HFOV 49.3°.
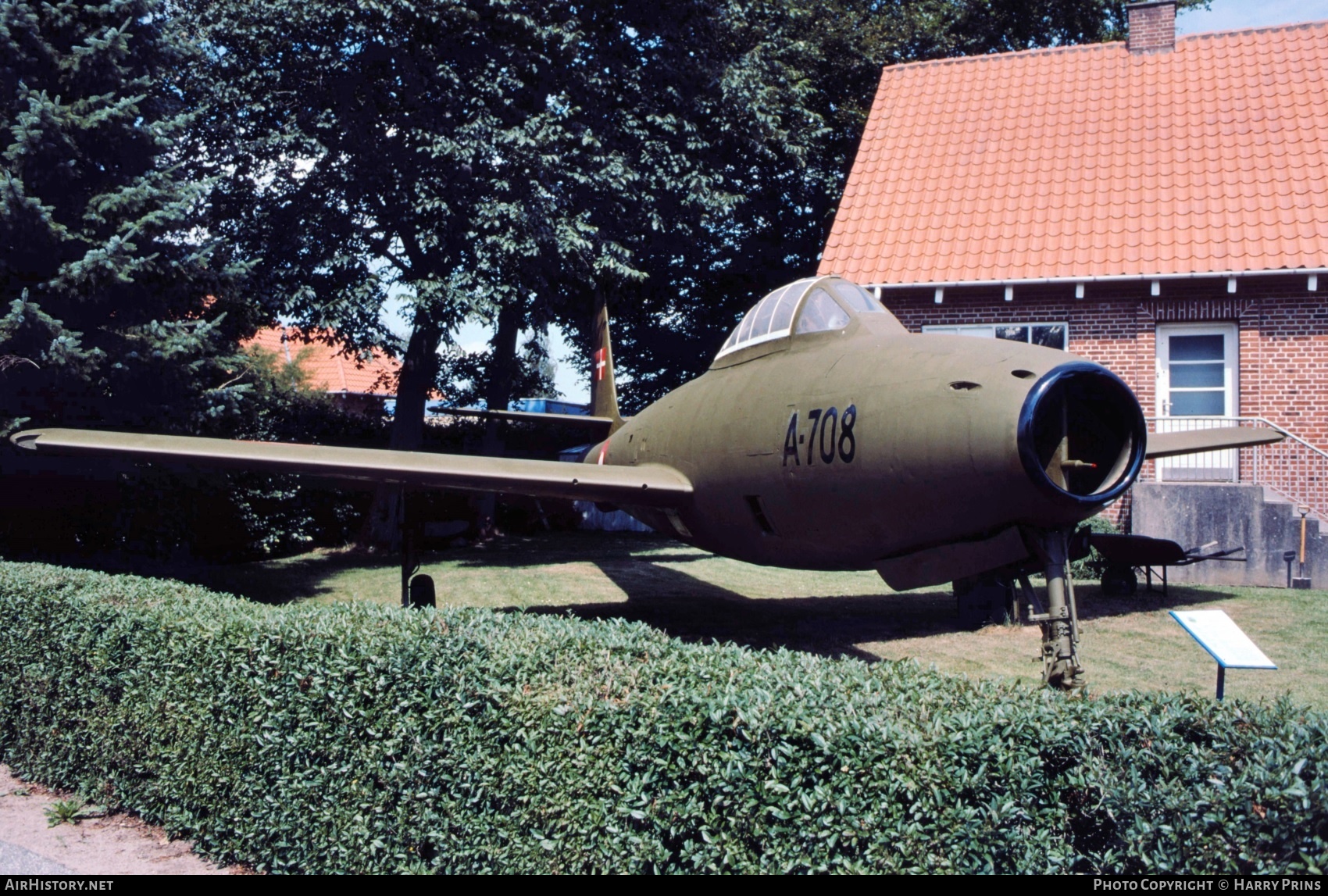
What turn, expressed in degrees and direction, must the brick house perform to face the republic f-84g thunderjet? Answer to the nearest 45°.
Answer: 0° — it already faces it

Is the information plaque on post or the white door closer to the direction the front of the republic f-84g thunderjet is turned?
the information plaque on post

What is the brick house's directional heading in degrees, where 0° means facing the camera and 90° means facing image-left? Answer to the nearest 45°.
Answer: approximately 0°

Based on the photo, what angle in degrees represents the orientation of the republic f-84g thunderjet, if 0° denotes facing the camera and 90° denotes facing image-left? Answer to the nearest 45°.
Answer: approximately 315°
